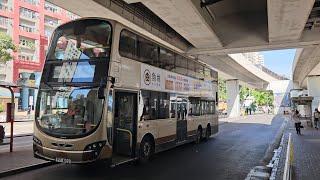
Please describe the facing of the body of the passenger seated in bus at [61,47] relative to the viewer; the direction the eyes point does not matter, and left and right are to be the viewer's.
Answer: facing the viewer and to the left of the viewer
